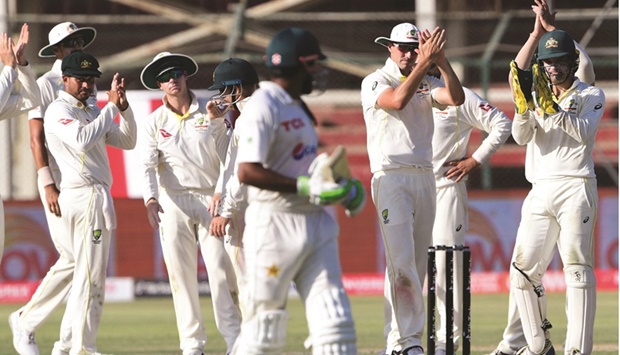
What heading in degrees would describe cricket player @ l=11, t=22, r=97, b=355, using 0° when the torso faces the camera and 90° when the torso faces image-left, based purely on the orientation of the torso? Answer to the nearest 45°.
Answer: approximately 315°

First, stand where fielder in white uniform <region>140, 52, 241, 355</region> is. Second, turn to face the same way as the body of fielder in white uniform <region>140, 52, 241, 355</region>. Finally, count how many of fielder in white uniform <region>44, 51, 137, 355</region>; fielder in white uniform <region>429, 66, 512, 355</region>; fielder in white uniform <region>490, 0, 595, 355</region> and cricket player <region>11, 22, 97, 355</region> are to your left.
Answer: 2

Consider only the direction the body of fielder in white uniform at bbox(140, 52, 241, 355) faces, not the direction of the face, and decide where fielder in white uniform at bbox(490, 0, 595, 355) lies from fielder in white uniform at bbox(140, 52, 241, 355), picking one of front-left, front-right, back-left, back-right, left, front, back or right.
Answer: left

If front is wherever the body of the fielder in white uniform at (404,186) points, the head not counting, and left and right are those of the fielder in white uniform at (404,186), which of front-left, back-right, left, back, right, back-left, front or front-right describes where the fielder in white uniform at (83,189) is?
back-right

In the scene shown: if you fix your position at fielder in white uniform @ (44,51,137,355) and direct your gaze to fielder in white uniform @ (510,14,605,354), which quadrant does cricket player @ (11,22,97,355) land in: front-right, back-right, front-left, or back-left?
back-left

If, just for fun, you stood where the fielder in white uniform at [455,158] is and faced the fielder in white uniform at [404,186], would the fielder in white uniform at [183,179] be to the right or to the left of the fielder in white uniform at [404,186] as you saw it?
right

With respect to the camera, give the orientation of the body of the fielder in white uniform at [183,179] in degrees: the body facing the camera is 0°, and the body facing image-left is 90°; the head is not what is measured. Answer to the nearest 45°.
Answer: approximately 0°

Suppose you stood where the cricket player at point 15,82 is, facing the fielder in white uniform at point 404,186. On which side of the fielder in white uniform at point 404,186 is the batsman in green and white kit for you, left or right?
right

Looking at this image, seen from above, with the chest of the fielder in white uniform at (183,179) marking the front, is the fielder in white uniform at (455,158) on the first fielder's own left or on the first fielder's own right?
on the first fielder's own left
